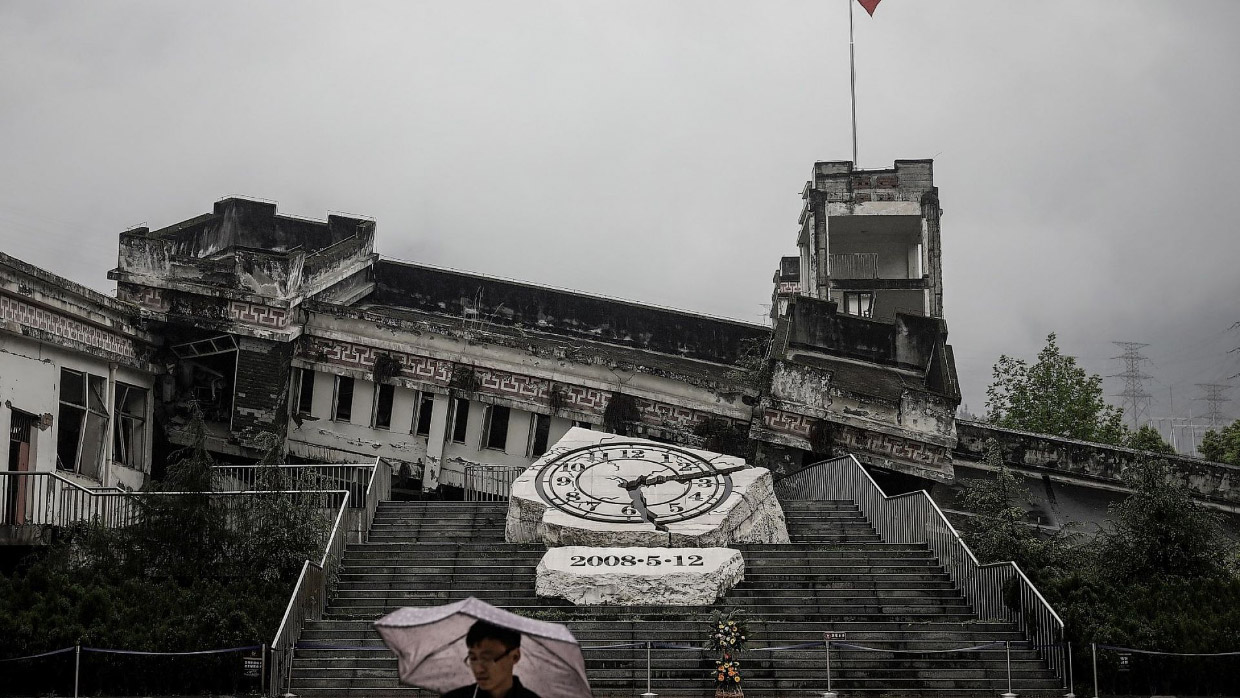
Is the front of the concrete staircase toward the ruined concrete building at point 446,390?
no

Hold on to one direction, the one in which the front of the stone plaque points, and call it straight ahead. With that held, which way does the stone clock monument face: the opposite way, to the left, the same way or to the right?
the same way

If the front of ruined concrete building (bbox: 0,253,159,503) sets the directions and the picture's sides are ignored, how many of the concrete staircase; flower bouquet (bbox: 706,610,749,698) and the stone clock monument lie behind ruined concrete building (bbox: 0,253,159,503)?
0

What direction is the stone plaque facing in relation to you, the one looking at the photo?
facing the viewer

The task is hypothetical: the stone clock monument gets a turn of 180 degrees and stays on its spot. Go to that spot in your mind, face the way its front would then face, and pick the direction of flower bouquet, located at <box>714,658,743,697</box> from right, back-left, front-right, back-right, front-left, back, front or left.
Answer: back

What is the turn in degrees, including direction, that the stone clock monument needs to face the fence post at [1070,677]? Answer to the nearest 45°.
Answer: approximately 45° to its left

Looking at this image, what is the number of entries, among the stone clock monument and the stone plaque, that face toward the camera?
2

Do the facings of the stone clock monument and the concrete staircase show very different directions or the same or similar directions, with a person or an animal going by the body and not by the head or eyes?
same or similar directions

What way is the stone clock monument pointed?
toward the camera

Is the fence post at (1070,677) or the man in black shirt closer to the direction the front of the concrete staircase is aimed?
the man in black shirt

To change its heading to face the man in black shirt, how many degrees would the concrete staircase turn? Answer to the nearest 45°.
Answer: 0° — it already faces them

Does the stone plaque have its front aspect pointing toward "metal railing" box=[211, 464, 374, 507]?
no

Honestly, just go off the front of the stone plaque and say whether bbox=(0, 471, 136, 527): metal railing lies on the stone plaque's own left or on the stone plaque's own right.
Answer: on the stone plaque's own right

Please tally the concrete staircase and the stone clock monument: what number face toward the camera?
2

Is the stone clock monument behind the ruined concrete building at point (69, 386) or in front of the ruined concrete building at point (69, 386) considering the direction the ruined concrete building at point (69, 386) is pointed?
in front

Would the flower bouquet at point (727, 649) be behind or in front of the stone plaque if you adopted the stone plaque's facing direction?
in front
